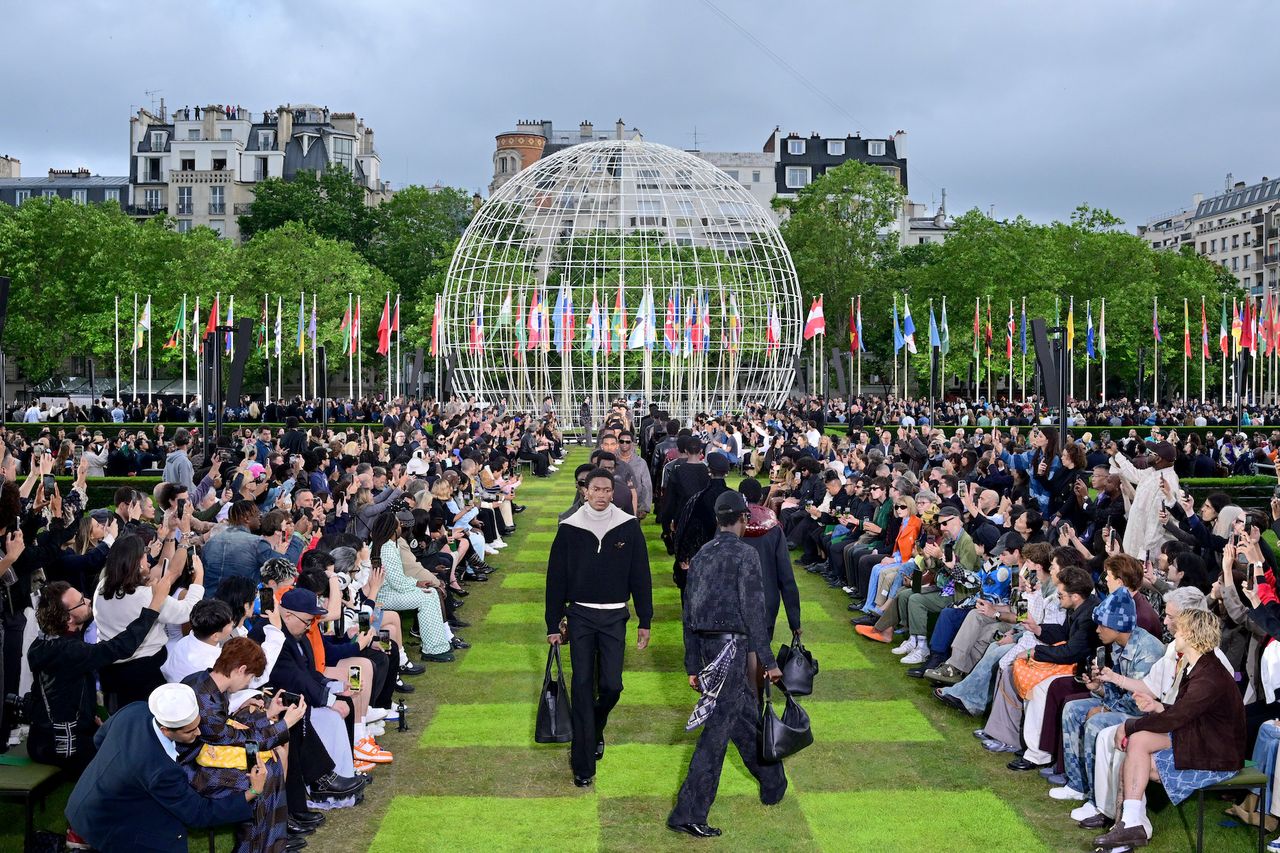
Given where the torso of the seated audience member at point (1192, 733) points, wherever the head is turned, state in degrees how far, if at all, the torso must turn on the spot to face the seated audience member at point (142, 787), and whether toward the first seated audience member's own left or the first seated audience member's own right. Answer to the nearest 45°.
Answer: approximately 45° to the first seated audience member's own left

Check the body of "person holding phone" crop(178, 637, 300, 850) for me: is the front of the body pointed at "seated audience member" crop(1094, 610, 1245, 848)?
yes

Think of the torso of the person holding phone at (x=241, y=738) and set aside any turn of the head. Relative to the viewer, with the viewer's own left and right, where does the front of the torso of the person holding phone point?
facing to the right of the viewer

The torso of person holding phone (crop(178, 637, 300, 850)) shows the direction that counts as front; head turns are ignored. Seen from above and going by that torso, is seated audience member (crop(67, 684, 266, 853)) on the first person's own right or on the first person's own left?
on the first person's own right

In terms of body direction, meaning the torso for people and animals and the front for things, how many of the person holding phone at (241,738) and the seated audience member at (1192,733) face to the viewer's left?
1

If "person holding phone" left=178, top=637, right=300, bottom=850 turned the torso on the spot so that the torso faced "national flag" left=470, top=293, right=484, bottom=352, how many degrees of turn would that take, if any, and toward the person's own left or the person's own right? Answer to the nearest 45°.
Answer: approximately 90° to the person's own left

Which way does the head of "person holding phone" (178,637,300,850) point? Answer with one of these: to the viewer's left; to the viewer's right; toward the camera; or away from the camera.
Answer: to the viewer's right

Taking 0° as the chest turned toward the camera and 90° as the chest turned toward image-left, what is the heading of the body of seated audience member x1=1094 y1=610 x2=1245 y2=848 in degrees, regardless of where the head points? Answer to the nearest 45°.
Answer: approximately 90°

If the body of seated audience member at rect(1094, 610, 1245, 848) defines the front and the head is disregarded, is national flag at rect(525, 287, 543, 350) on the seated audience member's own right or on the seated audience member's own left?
on the seated audience member's own right

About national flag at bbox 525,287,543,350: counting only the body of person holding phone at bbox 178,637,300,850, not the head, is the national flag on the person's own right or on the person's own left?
on the person's own left

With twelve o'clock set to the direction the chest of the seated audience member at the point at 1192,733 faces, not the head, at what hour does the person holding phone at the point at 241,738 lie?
The person holding phone is roughly at 11 o'clock from the seated audience member.

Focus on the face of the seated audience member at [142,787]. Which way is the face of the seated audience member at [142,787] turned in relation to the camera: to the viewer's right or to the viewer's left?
to the viewer's right
